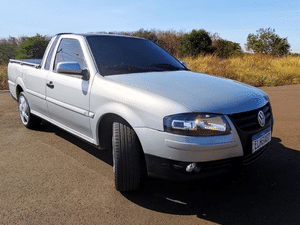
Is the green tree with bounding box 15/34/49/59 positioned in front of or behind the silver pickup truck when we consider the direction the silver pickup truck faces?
behind

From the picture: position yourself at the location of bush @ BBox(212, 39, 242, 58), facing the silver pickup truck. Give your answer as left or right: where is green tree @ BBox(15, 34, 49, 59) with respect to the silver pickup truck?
right

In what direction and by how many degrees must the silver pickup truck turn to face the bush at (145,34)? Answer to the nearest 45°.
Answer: approximately 135° to its left

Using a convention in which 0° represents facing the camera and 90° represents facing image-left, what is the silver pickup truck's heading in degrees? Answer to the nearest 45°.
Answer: approximately 315°

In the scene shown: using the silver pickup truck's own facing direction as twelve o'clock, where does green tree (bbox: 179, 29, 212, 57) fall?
The green tree is roughly at 8 o'clock from the silver pickup truck.

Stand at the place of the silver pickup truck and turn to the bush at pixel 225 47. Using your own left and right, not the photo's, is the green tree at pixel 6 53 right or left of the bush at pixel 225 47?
left

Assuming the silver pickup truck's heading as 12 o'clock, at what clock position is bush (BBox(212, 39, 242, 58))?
The bush is roughly at 8 o'clock from the silver pickup truck.

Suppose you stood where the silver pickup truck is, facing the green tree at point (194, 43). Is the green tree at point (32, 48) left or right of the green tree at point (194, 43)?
left

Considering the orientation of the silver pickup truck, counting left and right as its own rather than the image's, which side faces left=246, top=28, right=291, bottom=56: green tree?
left

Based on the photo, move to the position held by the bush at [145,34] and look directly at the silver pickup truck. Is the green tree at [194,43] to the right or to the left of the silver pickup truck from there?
left
